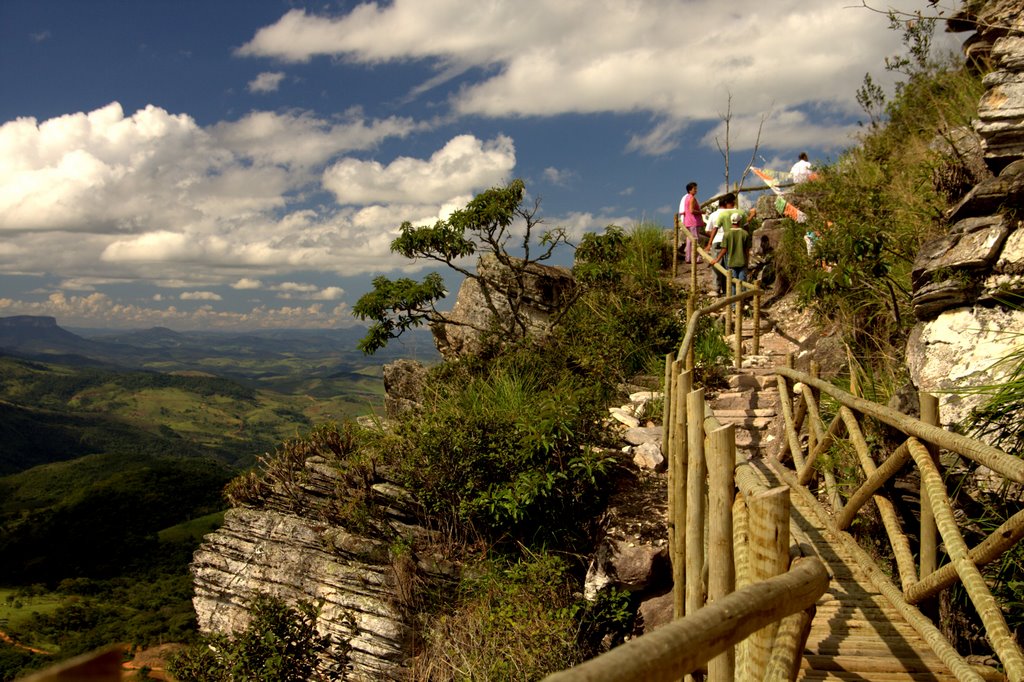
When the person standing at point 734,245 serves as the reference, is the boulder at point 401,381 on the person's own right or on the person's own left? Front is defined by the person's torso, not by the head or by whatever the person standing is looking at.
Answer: on the person's own left

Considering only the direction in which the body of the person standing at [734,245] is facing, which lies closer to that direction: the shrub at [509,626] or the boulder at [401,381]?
the boulder

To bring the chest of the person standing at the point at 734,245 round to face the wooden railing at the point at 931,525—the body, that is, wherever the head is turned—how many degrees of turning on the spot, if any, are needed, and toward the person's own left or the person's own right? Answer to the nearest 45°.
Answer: approximately 180°

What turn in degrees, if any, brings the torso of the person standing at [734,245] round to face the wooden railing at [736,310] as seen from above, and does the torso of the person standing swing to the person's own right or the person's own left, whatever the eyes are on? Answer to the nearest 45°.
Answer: approximately 180°

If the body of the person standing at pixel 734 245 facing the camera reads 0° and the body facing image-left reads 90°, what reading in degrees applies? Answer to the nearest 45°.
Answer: approximately 180°

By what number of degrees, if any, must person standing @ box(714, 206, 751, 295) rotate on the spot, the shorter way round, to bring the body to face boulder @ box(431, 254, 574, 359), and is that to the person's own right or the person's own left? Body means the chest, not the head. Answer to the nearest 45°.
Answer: approximately 90° to the person's own left

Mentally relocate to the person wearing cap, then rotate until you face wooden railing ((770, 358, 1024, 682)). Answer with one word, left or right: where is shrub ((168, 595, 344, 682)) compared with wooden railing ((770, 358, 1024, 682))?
right

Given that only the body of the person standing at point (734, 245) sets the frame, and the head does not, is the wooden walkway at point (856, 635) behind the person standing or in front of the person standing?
behind

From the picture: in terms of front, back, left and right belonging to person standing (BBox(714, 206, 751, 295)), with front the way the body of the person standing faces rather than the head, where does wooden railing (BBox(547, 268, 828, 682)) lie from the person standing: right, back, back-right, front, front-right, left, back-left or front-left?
back
